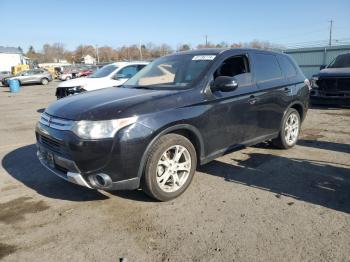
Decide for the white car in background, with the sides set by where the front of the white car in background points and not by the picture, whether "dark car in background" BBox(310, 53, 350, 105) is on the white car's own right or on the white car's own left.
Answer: on the white car's own left

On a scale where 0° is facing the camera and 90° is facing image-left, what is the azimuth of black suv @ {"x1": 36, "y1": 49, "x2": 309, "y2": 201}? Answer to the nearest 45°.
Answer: approximately 45°

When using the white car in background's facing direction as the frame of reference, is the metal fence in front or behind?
behind

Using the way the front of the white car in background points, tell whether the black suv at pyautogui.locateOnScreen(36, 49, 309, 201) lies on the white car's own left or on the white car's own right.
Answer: on the white car's own left

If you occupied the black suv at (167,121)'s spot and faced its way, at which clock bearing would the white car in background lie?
The white car in background is roughly at 4 o'clock from the black suv.

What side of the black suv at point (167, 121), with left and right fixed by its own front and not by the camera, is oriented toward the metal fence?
back

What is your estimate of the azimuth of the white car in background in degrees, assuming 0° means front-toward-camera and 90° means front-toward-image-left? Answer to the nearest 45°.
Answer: approximately 45°

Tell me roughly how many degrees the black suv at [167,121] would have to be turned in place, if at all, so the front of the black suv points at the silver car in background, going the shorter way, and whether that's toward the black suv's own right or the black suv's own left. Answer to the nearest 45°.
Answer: approximately 90° to the black suv's own right

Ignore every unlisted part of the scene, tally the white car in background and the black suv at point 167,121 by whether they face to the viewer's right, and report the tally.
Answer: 0

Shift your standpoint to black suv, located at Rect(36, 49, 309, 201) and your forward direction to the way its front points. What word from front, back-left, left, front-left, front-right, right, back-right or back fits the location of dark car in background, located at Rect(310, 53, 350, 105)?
back
